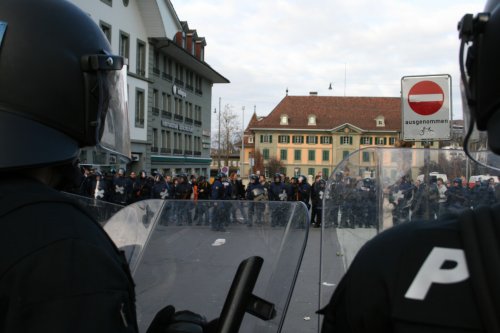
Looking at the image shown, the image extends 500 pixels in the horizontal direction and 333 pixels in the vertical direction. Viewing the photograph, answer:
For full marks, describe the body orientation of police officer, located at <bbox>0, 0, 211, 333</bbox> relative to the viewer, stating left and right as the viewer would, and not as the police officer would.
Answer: facing away from the viewer and to the right of the viewer

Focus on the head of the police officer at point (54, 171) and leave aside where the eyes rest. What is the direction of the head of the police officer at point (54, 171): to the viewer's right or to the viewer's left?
to the viewer's right

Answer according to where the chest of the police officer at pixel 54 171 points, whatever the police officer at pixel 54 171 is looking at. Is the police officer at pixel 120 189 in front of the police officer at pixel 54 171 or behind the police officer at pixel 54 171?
in front

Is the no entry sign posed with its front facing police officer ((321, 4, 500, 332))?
yes

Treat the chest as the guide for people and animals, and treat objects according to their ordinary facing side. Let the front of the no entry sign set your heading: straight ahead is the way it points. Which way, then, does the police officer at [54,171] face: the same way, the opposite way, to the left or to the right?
the opposite way

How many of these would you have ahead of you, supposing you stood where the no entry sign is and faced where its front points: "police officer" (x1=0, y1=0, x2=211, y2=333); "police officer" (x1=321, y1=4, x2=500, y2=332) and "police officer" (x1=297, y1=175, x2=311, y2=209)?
2

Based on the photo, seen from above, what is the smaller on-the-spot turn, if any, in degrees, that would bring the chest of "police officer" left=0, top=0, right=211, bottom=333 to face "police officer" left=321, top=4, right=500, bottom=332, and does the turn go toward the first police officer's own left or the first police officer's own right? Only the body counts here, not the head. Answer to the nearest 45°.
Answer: approximately 90° to the first police officer's own right

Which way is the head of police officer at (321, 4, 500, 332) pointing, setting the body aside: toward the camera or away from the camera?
away from the camera

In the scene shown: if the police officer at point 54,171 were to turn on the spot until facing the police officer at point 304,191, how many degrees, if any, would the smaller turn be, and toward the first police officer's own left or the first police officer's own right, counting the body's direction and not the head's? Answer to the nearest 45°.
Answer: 0° — they already face them

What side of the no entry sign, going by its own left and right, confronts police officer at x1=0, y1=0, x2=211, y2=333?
front

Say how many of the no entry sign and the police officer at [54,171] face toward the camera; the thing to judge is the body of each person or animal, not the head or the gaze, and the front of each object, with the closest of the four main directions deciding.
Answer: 1
